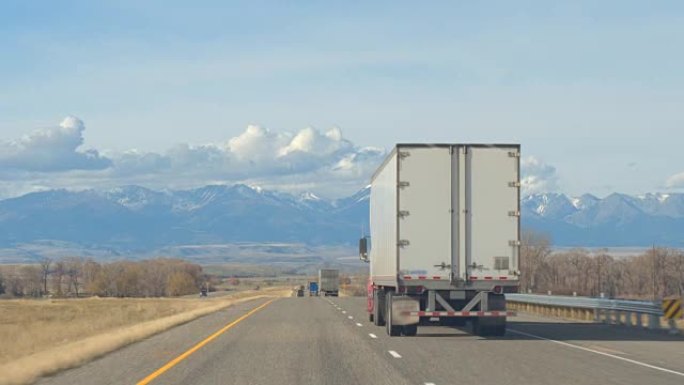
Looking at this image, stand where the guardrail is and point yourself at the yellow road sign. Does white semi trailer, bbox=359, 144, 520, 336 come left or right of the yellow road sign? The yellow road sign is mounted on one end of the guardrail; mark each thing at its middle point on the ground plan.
right

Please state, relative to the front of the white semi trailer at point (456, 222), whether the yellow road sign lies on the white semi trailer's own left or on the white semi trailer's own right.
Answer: on the white semi trailer's own right

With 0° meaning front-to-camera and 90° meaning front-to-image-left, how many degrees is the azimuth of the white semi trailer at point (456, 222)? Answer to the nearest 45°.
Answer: approximately 180°
